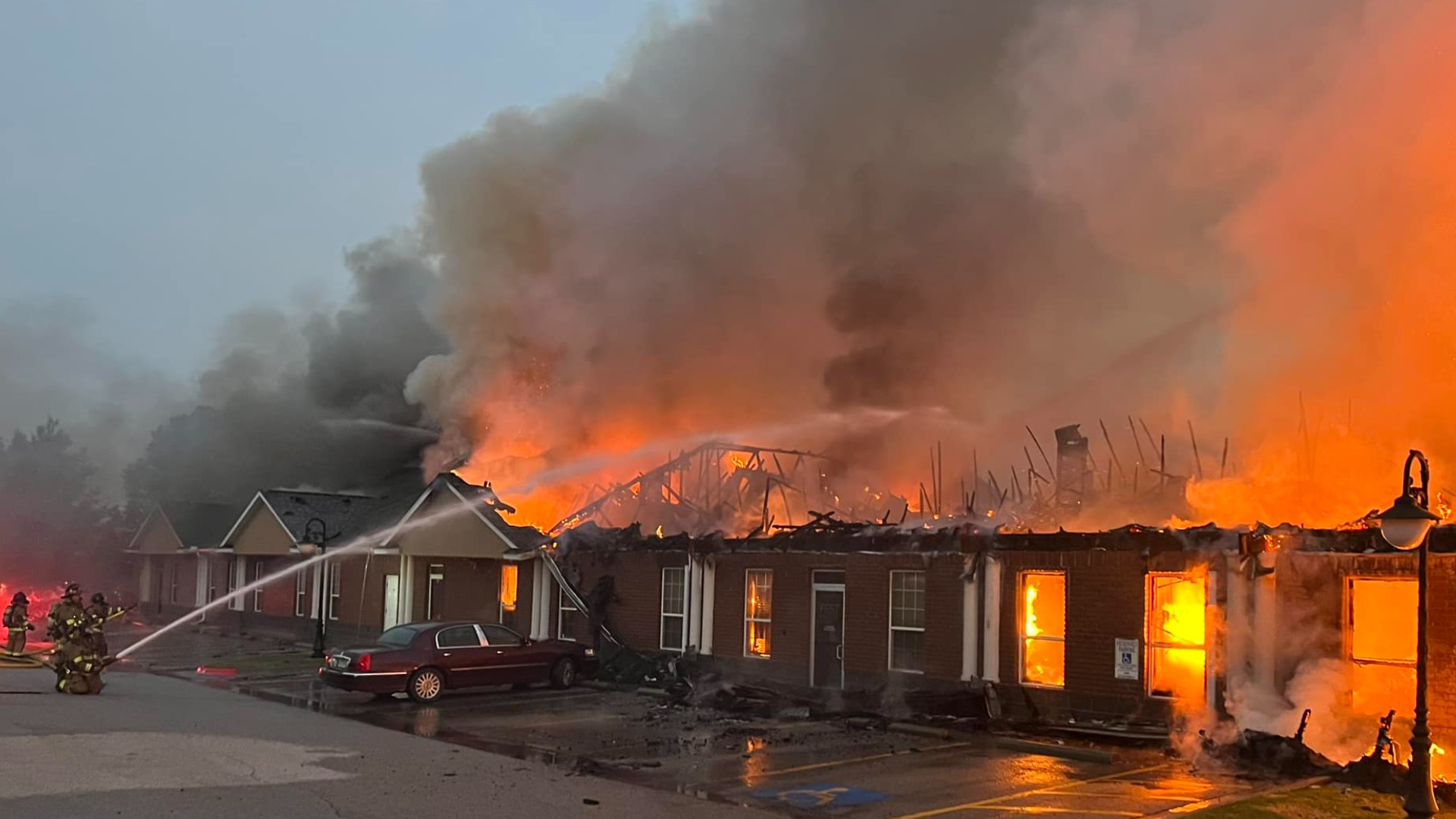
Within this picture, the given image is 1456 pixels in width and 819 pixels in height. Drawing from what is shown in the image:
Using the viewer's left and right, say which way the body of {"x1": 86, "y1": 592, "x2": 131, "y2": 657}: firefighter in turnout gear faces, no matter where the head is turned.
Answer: facing to the right of the viewer

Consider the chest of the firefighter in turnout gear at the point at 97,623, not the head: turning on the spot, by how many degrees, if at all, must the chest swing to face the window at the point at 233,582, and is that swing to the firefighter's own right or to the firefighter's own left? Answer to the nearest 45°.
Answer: approximately 90° to the firefighter's own left

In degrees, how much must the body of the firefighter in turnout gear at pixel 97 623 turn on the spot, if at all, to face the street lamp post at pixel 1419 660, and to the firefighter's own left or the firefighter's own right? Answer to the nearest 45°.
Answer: approximately 45° to the firefighter's own right

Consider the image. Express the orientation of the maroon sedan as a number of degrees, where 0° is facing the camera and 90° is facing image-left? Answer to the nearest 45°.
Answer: approximately 225°

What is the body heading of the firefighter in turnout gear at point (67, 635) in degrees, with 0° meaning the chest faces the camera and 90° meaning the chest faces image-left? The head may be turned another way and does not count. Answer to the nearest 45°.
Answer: approximately 270°

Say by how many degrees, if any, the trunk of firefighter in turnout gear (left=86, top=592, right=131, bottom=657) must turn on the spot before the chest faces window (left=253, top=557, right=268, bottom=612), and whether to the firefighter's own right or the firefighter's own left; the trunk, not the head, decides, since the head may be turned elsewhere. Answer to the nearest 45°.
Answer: approximately 90° to the firefighter's own left

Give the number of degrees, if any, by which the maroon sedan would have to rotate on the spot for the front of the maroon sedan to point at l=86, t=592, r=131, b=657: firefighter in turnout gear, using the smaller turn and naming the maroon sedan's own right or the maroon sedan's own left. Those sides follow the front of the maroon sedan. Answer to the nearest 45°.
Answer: approximately 135° to the maroon sedan's own left
